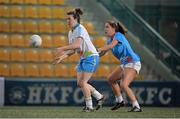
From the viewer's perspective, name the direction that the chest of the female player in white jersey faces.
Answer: to the viewer's left

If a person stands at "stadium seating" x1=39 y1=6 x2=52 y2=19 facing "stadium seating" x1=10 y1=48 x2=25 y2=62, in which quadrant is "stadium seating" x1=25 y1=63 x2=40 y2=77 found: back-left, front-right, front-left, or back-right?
front-left

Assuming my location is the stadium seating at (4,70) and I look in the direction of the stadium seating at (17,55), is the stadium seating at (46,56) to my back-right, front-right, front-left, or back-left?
front-right

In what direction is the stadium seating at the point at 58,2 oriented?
toward the camera

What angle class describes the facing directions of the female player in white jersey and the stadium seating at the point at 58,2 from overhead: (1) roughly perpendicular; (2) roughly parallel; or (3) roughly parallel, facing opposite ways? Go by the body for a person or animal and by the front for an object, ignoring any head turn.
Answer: roughly perpendicular

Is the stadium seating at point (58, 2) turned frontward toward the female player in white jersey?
yes

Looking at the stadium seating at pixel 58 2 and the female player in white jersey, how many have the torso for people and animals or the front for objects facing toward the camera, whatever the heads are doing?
1

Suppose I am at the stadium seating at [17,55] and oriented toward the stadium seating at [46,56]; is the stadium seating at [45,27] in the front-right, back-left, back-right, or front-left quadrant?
front-left

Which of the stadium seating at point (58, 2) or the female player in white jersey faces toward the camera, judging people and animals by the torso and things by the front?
the stadium seating
